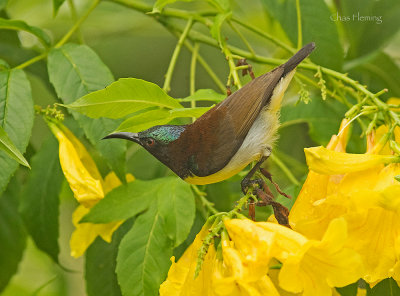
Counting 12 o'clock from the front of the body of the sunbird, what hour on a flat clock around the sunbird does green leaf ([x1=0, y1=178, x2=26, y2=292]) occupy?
The green leaf is roughly at 1 o'clock from the sunbird.

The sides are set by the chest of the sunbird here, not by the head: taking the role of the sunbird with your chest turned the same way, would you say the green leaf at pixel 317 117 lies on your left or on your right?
on your right

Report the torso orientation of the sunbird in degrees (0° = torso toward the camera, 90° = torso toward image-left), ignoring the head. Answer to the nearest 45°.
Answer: approximately 90°

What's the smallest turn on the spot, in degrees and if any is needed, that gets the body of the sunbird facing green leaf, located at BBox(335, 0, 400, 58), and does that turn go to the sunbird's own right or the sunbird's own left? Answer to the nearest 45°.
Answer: approximately 135° to the sunbird's own right

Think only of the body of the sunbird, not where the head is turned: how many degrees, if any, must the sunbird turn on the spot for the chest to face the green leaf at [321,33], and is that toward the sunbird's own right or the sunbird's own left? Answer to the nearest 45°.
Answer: approximately 135° to the sunbird's own right

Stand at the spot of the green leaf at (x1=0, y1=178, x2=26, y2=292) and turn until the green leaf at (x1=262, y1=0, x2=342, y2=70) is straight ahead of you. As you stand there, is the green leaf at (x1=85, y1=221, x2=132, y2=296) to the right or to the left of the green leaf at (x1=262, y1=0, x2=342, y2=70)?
right
